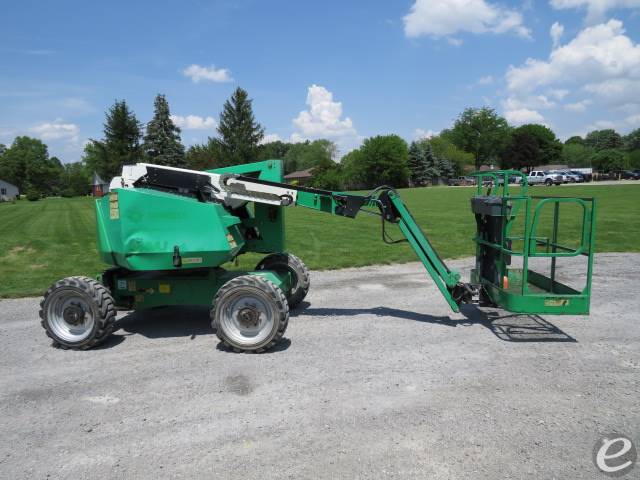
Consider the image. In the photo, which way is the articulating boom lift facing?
to the viewer's right
